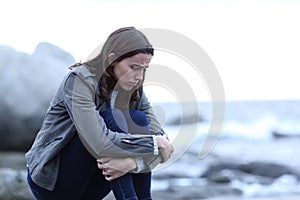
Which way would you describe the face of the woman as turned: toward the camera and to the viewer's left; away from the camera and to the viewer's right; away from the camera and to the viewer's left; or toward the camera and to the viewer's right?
toward the camera and to the viewer's right

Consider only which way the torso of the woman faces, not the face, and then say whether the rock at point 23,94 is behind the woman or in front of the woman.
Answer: behind

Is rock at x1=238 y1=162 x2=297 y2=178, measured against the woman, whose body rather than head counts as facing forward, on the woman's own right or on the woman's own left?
on the woman's own left

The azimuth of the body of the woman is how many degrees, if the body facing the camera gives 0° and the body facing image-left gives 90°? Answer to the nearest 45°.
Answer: approximately 315°
